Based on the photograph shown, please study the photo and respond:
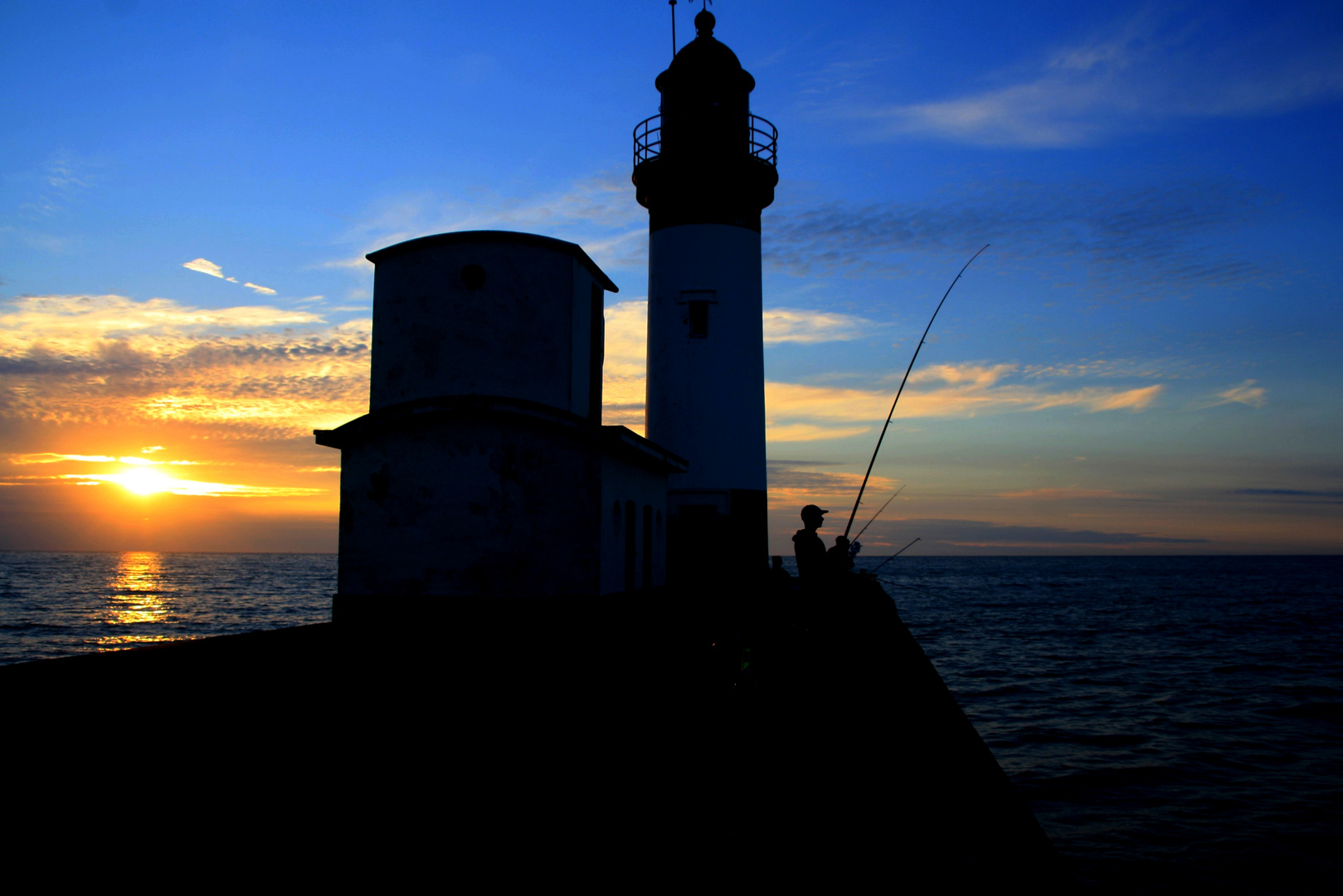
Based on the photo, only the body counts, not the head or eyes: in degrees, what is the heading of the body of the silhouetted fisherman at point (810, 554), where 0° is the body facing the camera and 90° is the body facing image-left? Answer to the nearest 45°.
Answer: approximately 270°

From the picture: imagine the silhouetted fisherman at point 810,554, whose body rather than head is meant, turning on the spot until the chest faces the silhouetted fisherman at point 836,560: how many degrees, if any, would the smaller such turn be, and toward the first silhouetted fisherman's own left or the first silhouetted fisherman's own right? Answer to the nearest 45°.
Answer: approximately 45° to the first silhouetted fisherman's own left

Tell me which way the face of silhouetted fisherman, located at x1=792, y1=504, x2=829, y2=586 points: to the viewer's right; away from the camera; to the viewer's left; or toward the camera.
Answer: to the viewer's right
